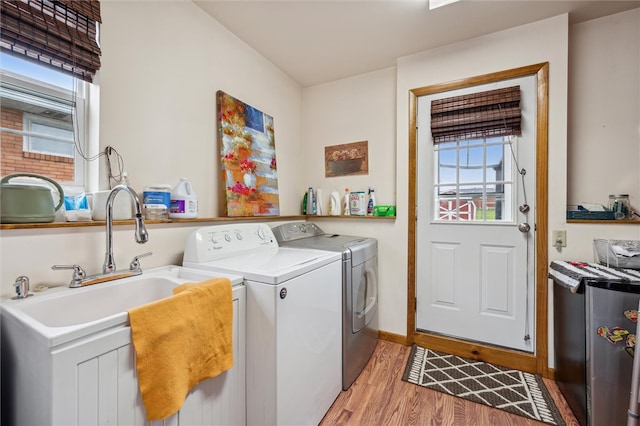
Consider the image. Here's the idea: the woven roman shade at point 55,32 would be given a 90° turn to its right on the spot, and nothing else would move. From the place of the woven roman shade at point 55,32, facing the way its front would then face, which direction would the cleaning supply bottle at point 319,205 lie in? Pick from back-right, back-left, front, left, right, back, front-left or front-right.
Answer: back-left

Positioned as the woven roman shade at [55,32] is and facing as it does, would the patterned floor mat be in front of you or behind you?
in front

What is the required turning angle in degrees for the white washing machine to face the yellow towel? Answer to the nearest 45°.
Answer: approximately 90° to its right

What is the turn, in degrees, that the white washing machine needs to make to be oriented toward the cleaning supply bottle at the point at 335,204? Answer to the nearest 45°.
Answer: approximately 90° to its left

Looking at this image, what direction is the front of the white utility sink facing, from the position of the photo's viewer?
facing the viewer and to the right of the viewer

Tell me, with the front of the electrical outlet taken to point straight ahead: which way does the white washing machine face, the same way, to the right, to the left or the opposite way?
to the left

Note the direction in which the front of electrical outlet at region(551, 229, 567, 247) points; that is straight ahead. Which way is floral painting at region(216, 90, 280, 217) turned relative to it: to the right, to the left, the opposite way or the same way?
to the left
